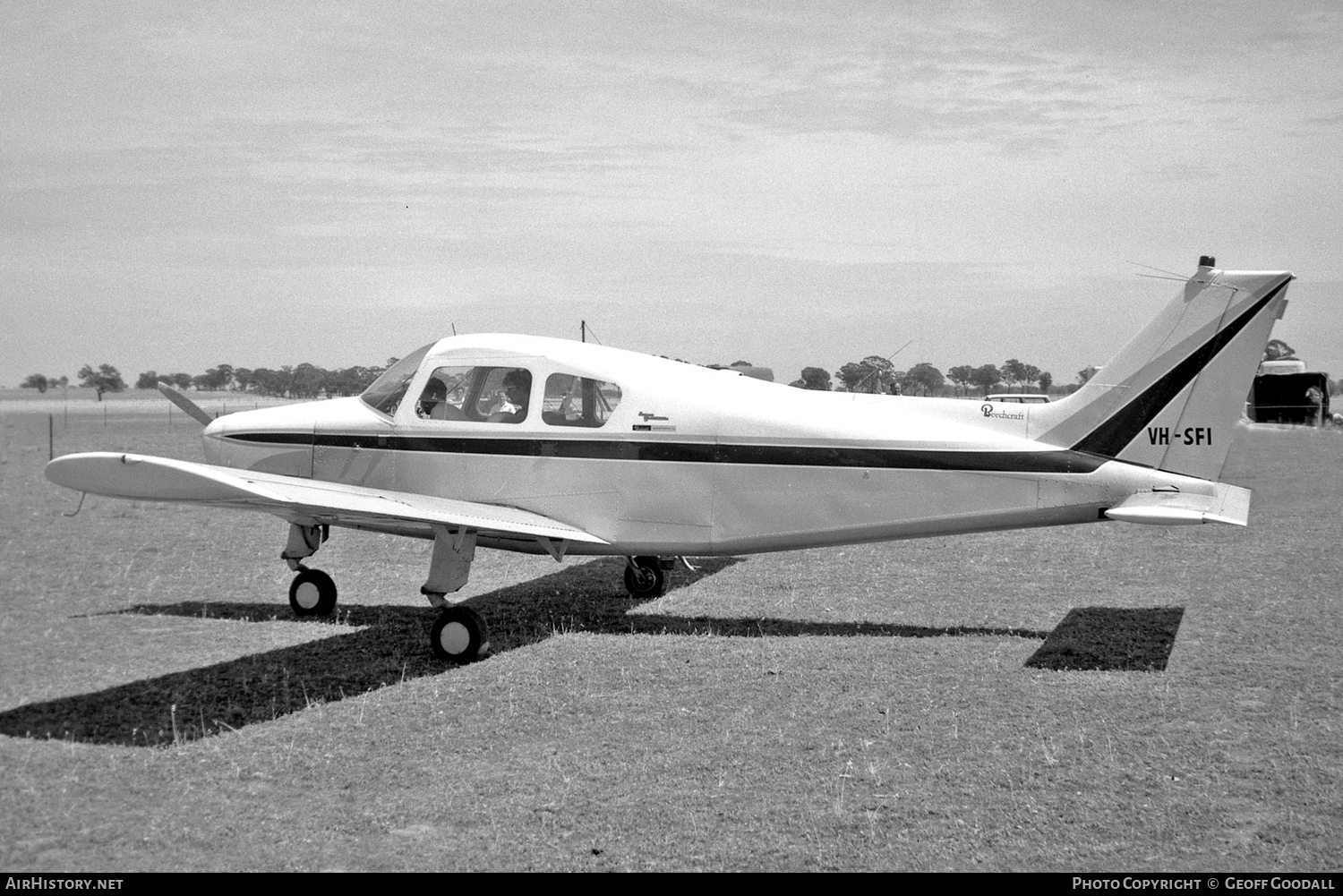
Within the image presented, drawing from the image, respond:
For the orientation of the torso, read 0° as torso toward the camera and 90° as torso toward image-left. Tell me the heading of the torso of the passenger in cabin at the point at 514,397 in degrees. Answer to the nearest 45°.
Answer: approximately 90°

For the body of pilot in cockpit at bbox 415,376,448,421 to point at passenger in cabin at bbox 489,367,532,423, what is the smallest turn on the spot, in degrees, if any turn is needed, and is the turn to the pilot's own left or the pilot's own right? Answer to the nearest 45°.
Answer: approximately 135° to the pilot's own left

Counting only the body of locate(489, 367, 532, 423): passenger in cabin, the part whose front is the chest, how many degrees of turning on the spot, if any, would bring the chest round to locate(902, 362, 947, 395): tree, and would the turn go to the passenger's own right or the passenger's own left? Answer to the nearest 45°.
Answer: approximately 135° to the passenger's own right

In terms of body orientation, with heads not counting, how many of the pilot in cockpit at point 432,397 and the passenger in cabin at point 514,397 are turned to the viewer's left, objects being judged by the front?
2

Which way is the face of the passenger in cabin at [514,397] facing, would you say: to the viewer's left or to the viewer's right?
to the viewer's left

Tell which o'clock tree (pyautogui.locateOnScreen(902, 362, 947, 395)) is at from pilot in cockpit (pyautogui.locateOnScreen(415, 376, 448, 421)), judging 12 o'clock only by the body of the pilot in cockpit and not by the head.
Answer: The tree is roughly at 4 o'clock from the pilot in cockpit.

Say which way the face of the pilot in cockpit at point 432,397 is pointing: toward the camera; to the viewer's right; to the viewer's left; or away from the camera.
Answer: to the viewer's left

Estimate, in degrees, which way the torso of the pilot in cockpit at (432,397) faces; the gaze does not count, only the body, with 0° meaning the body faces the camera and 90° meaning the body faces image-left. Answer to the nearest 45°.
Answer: approximately 90°
